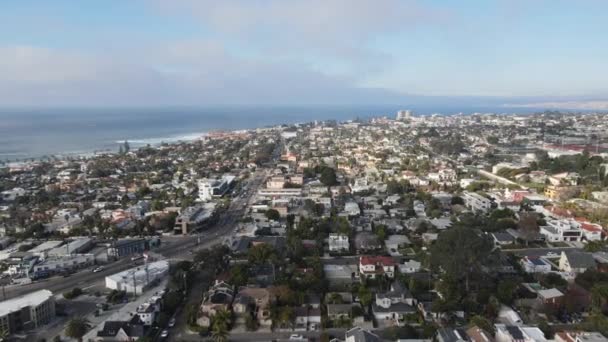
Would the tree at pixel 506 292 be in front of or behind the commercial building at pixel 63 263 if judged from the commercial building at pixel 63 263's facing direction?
in front

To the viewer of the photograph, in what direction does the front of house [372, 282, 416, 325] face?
facing the viewer

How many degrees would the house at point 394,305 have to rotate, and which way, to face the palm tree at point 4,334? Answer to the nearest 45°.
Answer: approximately 90° to its right

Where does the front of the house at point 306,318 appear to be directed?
toward the camera

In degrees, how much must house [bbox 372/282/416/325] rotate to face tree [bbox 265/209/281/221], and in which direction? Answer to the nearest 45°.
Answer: approximately 135° to its right

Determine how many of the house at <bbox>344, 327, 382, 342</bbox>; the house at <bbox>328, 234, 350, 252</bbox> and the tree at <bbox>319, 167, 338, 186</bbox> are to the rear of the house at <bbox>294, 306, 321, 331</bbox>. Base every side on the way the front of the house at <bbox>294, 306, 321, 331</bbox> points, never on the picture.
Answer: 2

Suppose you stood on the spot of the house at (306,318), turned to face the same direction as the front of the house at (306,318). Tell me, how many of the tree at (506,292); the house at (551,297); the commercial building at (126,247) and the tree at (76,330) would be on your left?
2

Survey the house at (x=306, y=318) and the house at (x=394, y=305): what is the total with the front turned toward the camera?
2

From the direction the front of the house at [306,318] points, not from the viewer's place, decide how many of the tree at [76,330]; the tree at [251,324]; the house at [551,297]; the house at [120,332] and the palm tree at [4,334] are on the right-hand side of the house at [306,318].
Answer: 4

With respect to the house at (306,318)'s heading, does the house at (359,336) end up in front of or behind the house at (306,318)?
in front

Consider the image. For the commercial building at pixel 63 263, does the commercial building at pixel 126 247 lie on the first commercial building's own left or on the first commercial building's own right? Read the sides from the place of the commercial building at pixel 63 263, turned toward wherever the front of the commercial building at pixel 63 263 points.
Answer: on the first commercial building's own left
